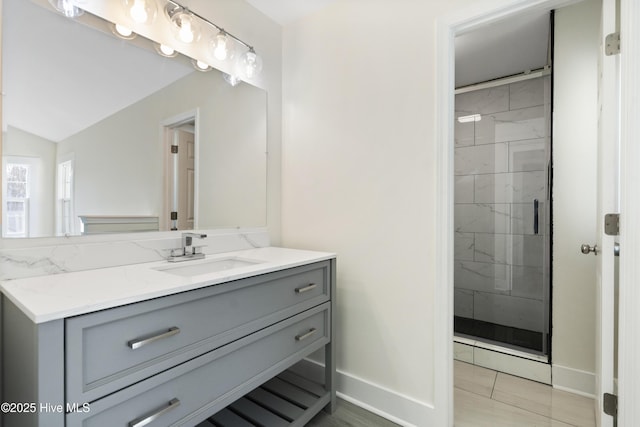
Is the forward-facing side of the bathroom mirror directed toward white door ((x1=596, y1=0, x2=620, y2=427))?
yes

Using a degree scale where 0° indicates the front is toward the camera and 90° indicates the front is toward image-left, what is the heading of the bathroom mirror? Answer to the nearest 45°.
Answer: approximately 315°

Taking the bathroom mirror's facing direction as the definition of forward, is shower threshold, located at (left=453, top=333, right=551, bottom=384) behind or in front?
in front

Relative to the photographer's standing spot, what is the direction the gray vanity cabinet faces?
facing the viewer and to the right of the viewer

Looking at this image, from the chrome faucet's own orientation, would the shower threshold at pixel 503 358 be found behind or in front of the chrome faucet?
in front

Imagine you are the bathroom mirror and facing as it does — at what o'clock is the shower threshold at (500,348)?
The shower threshold is roughly at 11 o'clock from the bathroom mirror.

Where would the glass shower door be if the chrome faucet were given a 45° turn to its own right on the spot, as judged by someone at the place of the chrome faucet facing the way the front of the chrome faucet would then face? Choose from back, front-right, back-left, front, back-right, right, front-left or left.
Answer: left
